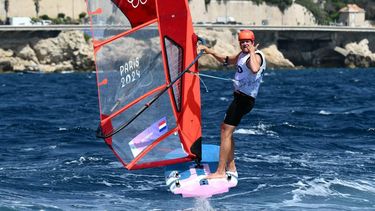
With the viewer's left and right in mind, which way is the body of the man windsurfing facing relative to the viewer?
facing the viewer and to the left of the viewer

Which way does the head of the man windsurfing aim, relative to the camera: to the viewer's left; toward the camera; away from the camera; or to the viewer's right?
toward the camera
